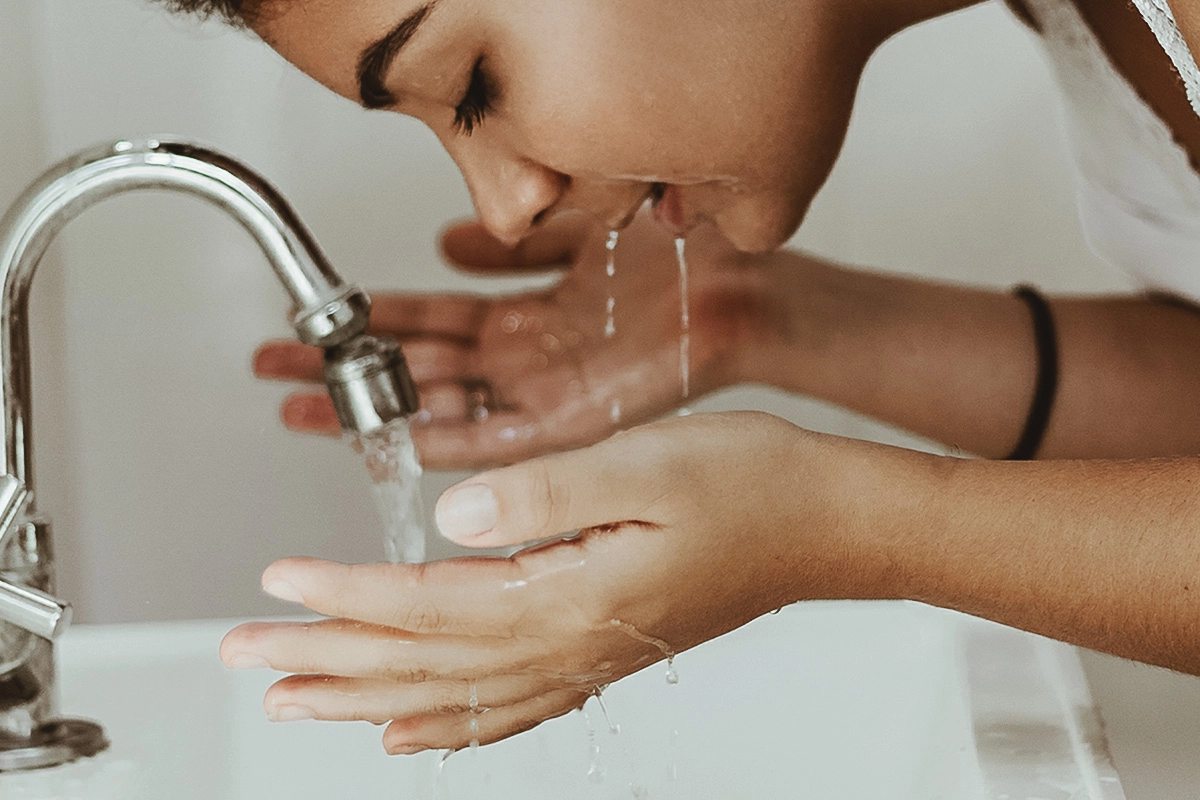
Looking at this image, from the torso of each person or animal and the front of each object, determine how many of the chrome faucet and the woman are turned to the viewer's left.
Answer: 1

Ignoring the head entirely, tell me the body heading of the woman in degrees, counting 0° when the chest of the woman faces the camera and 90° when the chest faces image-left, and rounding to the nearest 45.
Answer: approximately 90°

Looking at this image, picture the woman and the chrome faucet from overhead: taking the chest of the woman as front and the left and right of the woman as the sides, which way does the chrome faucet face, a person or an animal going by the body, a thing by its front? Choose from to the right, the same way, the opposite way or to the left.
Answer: the opposite way

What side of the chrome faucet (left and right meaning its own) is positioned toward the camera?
right

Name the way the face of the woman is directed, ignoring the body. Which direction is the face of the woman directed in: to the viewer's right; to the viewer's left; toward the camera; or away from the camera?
to the viewer's left
